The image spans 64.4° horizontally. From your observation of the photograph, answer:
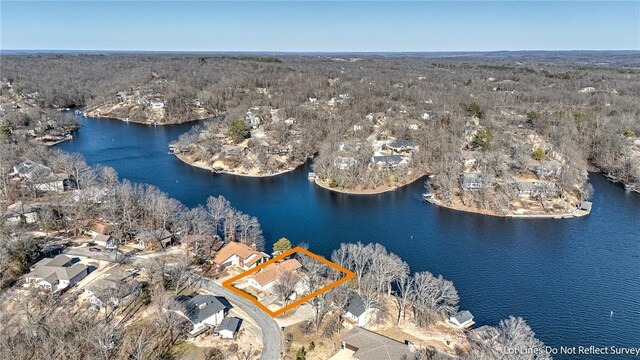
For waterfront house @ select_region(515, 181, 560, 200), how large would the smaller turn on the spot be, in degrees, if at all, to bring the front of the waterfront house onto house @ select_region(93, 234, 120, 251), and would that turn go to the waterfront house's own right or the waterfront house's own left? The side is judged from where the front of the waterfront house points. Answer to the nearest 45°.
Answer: approximately 45° to the waterfront house's own right

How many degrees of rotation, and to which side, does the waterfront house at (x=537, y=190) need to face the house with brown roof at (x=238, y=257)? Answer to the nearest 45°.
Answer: approximately 45° to its right

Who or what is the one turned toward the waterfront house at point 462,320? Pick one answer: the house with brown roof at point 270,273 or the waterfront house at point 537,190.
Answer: the waterfront house at point 537,190

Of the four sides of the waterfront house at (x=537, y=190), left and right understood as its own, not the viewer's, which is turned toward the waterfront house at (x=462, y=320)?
front

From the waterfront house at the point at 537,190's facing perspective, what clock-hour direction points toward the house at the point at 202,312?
The house is roughly at 1 o'clock from the waterfront house.

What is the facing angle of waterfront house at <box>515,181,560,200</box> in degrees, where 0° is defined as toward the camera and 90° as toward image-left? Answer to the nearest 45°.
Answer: approximately 0°

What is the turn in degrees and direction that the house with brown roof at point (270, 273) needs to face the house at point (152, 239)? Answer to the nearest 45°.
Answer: approximately 90° to its right

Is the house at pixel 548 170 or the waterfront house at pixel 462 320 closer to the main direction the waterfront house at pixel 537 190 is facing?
the waterfront house

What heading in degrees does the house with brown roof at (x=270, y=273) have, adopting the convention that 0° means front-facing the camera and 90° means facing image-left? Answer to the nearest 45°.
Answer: approximately 45°

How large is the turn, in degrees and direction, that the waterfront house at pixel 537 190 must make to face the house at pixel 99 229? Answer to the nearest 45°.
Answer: approximately 45° to its right

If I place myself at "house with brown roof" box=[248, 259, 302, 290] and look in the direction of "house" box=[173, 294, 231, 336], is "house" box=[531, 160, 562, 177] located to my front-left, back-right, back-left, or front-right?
back-left
